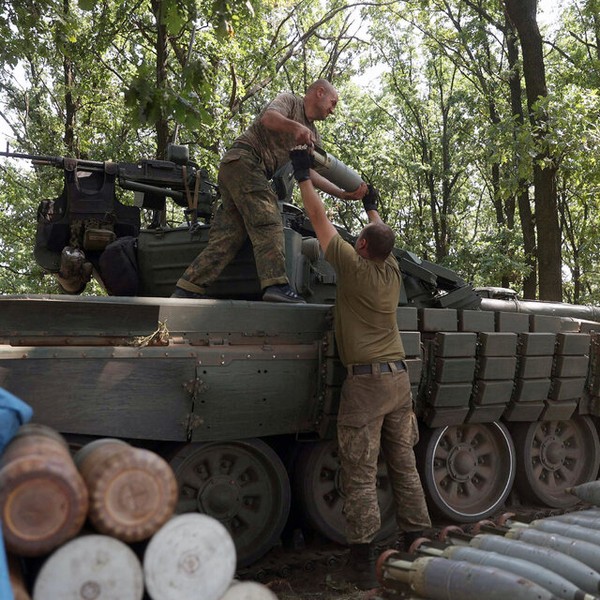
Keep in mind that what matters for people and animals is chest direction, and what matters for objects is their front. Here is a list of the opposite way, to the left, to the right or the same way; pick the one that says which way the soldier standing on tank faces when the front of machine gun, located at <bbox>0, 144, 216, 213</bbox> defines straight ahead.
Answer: the opposite way

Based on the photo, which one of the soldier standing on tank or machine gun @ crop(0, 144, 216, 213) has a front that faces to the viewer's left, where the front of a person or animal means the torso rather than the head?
the machine gun

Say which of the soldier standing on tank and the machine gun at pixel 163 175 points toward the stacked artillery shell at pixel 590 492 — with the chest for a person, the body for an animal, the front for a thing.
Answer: the soldier standing on tank

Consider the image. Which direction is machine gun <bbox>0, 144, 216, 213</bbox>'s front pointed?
to the viewer's left

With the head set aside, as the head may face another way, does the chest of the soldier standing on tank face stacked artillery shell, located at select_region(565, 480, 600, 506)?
yes

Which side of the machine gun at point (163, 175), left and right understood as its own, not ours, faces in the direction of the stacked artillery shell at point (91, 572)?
left

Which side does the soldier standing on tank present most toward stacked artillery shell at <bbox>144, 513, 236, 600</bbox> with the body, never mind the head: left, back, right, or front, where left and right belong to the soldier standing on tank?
right

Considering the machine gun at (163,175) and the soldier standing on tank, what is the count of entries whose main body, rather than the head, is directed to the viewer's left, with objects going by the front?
1

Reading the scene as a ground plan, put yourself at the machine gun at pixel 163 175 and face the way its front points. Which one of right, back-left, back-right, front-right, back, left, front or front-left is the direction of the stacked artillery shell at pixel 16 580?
left

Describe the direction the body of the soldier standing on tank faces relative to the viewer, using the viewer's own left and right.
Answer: facing to the right of the viewer

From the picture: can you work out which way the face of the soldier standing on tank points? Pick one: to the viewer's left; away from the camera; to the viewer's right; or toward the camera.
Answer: to the viewer's right
